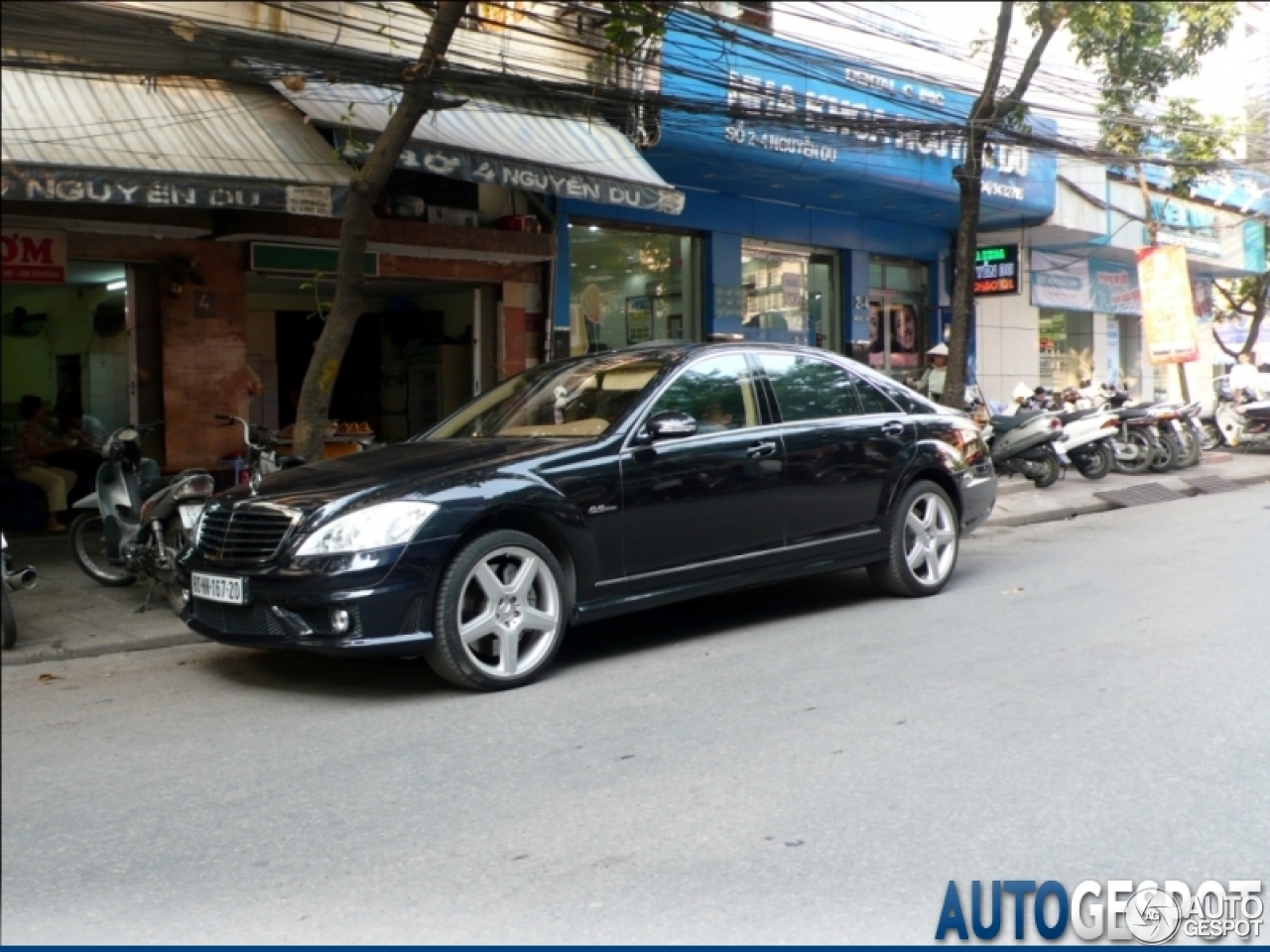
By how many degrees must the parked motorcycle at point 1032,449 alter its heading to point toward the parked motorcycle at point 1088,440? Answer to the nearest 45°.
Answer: approximately 90° to its right

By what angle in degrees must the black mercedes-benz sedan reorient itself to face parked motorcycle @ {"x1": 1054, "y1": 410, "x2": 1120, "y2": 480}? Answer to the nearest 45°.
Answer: approximately 180°

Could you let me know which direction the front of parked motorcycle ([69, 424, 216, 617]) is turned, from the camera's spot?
facing away from the viewer and to the left of the viewer

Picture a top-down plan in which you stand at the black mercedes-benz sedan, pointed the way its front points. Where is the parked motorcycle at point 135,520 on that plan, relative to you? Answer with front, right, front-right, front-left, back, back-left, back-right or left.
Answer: right

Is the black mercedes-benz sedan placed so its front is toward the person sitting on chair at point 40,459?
no

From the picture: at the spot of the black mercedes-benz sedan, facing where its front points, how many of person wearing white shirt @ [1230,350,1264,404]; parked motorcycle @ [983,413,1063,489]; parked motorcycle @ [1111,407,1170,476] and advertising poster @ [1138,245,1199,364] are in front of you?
0

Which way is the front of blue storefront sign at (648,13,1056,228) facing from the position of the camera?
facing the viewer and to the right of the viewer

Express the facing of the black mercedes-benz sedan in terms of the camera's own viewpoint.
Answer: facing the viewer and to the left of the viewer

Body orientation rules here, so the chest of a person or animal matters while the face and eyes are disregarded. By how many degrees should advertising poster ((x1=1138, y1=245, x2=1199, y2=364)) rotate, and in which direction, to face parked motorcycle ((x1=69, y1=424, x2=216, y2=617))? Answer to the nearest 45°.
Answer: approximately 45° to its right

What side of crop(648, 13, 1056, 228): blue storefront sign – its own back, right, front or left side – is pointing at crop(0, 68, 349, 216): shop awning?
right

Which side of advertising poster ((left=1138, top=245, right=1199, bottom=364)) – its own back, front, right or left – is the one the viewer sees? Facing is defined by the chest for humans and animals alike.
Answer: front

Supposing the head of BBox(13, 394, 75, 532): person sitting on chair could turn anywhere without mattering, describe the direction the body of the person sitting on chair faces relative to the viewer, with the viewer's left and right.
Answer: facing to the right of the viewer

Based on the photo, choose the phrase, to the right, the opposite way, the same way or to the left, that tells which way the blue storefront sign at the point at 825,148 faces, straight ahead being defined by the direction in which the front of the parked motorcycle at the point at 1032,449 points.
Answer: the opposite way

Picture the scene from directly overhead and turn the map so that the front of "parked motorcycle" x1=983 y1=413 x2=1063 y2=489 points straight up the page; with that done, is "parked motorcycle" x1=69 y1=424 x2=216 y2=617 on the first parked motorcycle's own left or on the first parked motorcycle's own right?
on the first parked motorcycle's own left
